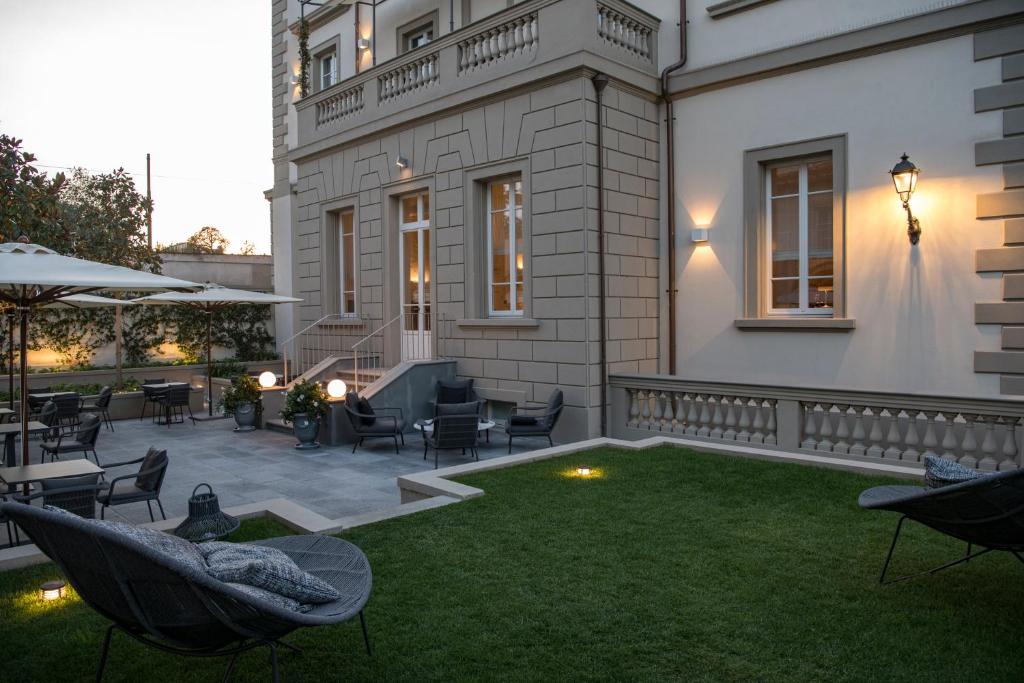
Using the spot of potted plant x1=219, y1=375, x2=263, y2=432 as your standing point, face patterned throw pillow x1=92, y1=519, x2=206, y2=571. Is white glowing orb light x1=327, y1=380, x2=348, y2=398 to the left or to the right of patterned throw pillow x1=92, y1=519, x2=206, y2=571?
left

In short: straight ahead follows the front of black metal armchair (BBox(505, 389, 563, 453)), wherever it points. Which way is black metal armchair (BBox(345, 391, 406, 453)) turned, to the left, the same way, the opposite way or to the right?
the opposite way

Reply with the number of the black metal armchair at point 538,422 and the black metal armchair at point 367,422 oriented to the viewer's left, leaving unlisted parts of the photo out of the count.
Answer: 1

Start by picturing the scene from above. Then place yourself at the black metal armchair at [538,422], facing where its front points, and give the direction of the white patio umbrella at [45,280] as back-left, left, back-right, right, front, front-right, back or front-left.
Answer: front-left

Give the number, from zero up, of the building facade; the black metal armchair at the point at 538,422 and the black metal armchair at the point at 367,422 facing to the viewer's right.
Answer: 1

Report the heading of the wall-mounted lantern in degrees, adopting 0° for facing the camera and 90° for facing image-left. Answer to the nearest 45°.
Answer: approximately 45°

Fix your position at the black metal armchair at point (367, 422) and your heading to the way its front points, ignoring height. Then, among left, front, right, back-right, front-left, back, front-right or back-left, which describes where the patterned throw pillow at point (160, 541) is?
right

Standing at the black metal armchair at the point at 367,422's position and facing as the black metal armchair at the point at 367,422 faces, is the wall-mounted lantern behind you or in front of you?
in front

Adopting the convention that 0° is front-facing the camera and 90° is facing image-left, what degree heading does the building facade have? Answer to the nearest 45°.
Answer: approximately 45°

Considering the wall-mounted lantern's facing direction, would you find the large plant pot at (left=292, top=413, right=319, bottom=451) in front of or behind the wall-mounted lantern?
in front

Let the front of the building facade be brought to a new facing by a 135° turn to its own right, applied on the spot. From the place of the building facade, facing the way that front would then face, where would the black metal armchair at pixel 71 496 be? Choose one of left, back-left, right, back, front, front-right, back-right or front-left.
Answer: back-left

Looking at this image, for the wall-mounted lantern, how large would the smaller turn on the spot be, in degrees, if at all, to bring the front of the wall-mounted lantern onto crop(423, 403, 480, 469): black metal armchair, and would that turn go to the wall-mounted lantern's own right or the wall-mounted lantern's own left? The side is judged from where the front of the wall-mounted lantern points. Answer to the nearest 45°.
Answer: approximately 45° to the wall-mounted lantern's own right

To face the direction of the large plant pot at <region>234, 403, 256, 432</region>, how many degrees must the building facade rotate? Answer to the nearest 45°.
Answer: approximately 45° to its right

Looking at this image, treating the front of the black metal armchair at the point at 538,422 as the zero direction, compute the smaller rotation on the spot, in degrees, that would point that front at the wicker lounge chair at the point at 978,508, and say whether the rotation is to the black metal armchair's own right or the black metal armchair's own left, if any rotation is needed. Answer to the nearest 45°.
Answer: approximately 90° to the black metal armchair's own left

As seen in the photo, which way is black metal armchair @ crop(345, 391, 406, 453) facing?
to the viewer's right

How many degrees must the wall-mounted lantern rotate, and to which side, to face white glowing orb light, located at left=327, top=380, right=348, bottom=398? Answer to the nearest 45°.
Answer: approximately 45° to its right

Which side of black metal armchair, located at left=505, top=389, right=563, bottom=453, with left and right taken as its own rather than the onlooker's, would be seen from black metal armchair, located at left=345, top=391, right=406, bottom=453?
front

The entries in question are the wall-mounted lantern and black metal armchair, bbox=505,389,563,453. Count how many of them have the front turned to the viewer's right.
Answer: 0

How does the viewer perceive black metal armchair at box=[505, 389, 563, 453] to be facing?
facing to the left of the viewer
